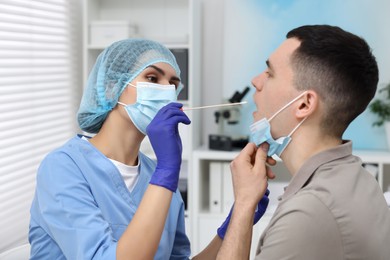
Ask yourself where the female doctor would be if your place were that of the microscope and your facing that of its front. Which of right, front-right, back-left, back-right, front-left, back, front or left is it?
right

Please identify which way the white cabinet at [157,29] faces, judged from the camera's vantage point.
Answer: facing the viewer

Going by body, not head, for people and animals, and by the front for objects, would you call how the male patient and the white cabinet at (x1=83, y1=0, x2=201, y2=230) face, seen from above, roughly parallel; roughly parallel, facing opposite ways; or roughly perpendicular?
roughly perpendicular

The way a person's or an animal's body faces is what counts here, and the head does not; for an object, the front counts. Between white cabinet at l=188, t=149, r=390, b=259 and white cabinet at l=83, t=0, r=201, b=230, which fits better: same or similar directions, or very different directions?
same or similar directions

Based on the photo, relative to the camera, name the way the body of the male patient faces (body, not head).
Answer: to the viewer's left

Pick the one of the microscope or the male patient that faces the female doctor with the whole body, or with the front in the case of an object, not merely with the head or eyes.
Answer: the male patient

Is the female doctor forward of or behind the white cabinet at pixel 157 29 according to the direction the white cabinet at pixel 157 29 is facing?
forward

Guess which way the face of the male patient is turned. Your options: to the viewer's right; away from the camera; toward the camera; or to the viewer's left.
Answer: to the viewer's left

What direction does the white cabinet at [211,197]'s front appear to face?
toward the camera

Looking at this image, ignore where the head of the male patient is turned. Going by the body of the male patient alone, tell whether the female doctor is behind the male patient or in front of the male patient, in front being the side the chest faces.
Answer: in front

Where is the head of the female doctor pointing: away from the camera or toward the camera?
toward the camera
